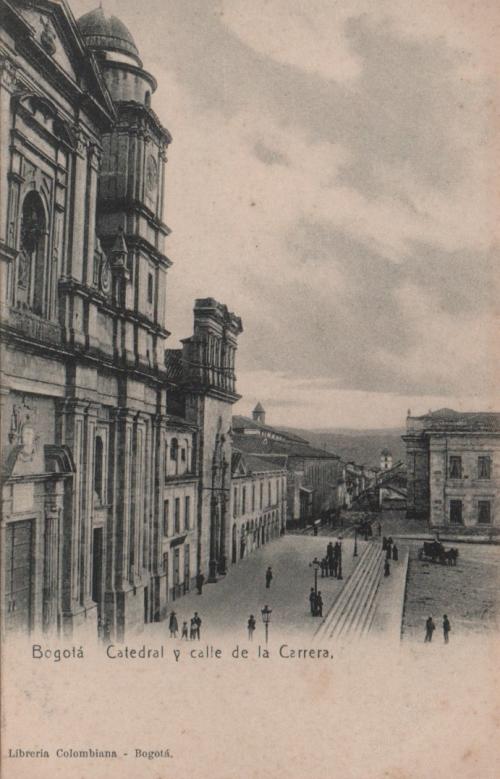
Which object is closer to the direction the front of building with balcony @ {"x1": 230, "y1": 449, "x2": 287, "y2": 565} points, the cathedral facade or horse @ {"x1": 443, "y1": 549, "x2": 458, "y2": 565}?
the horse

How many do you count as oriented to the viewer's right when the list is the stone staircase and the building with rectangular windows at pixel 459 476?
1

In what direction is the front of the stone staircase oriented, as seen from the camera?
facing to the right of the viewer

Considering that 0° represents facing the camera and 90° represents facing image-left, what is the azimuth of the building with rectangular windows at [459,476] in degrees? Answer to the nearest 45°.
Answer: approximately 0°

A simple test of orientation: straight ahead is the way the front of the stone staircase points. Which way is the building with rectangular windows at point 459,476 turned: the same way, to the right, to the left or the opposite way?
to the right

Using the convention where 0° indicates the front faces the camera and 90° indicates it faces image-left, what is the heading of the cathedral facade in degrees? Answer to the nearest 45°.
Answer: approximately 315°

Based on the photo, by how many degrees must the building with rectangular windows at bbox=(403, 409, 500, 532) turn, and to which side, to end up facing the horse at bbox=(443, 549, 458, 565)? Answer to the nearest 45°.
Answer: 0° — it already faces it

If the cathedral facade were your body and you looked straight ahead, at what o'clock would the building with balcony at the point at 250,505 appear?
The building with balcony is roughly at 8 o'clock from the cathedral facade.

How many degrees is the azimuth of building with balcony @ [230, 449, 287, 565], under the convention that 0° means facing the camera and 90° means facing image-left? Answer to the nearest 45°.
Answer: approximately 315°
